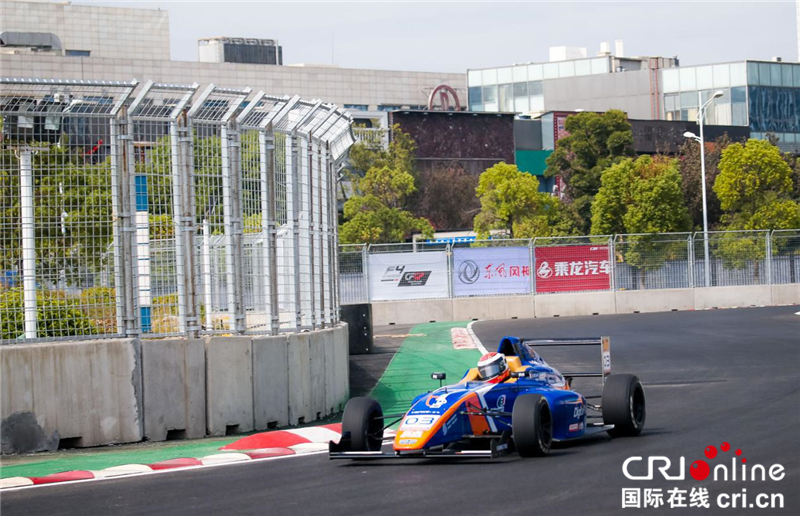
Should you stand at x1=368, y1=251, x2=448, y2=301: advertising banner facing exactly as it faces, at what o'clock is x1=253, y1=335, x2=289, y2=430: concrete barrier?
The concrete barrier is roughly at 12 o'clock from the advertising banner.

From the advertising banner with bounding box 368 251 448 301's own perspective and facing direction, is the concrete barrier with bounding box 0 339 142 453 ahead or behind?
ahead

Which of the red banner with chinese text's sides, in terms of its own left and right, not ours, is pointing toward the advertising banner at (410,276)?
right

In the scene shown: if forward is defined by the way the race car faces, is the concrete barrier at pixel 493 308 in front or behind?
behind

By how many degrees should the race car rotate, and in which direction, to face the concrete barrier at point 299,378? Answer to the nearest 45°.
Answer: approximately 90° to its right

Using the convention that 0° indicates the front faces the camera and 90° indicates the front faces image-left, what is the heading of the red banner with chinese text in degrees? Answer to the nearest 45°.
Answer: approximately 0°

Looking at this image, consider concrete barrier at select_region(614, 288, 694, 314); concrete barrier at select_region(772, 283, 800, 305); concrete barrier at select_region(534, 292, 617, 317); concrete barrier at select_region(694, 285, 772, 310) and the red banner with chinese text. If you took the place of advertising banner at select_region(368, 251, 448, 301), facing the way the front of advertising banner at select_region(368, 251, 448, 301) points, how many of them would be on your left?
5

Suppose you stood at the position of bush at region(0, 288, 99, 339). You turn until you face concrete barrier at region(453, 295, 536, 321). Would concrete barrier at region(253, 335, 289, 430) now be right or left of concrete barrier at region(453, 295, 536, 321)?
right

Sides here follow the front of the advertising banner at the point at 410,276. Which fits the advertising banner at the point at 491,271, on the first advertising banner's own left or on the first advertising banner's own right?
on the first advertising banner's own left

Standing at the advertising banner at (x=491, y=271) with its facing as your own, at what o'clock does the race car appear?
The race car is roughly at 12 o'clock from the advertising banner.
